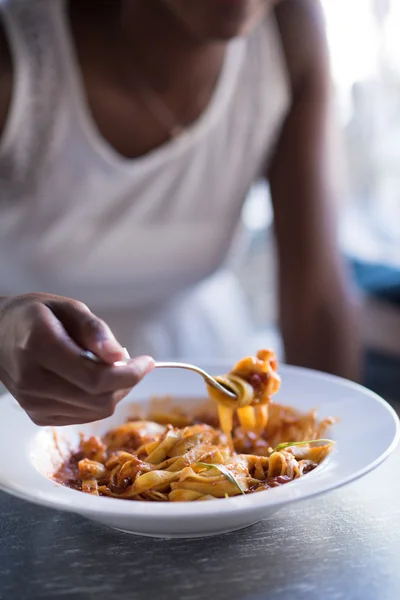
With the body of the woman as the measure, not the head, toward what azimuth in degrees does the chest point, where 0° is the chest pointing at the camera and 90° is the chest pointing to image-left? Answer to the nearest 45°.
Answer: approximately 0°

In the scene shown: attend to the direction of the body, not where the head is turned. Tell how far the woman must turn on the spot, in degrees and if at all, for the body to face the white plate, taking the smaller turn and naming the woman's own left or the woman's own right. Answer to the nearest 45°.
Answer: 0° — they already face it

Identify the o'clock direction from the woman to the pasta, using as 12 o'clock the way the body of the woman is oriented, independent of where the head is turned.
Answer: The pasta is roughly at 12 o'clock from the woman.
